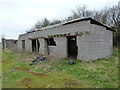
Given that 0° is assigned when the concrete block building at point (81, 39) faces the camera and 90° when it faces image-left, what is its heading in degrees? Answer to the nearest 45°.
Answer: approximately 45°

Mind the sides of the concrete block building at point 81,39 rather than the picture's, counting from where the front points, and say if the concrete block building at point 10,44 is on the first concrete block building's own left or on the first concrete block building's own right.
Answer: on the first concrete block building's own right
